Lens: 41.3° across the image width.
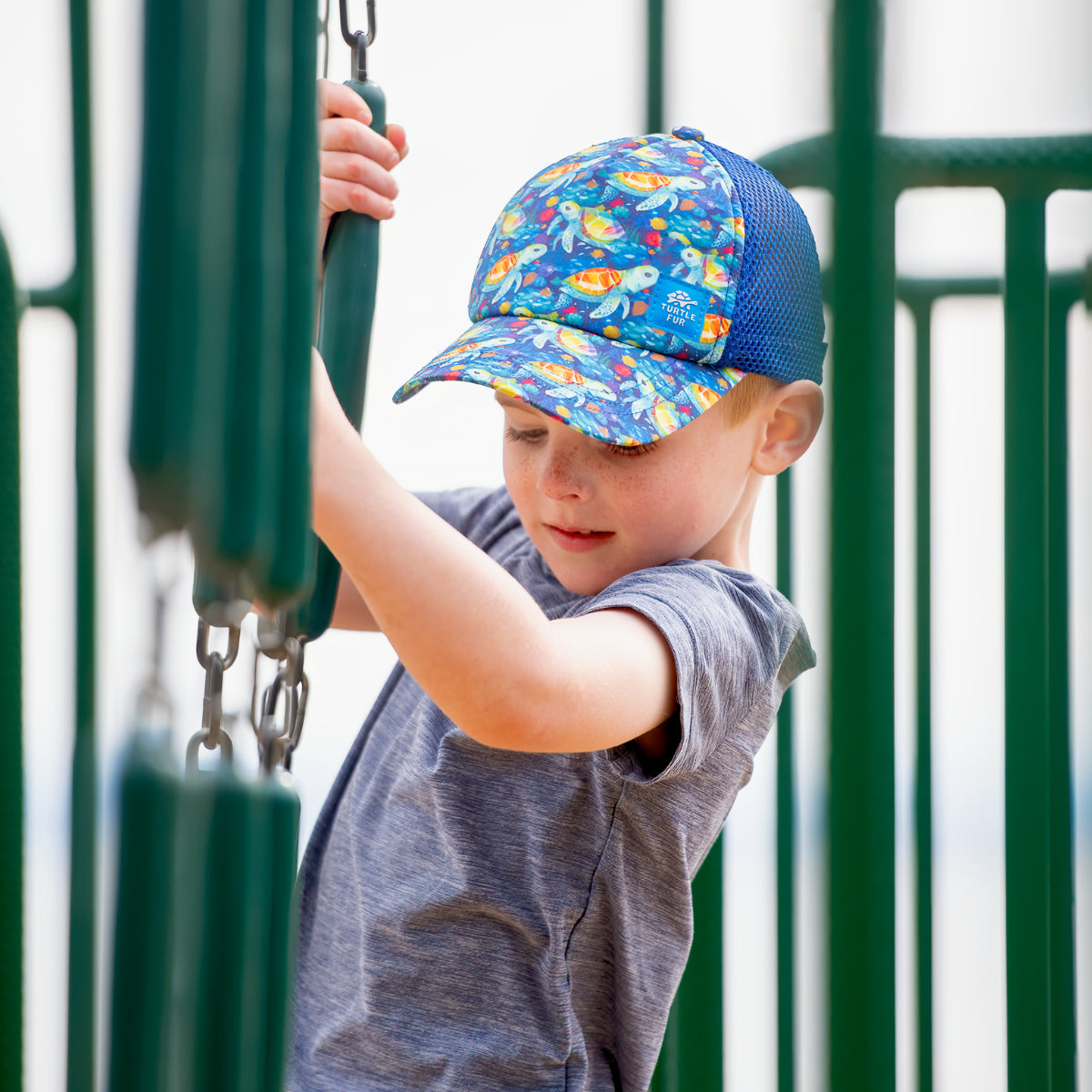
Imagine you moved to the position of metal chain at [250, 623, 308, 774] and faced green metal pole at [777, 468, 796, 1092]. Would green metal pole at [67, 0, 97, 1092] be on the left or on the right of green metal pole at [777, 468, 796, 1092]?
left

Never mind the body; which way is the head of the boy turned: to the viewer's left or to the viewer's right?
to the viewer's left

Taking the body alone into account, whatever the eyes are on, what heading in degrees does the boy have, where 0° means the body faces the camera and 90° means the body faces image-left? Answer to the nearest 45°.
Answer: approximately 45°
